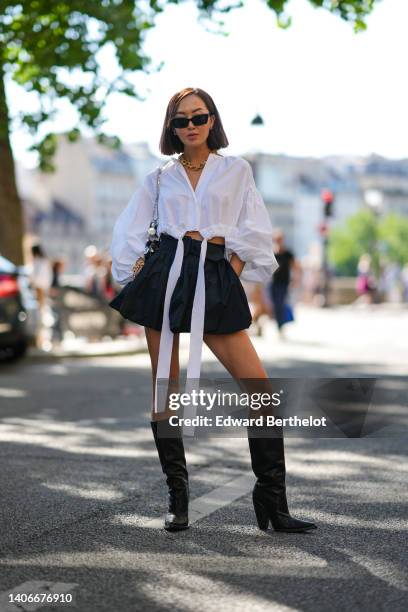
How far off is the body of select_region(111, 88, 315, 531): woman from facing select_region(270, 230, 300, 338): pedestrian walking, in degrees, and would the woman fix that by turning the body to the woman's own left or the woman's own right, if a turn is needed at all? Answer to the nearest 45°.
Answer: approximately 180°

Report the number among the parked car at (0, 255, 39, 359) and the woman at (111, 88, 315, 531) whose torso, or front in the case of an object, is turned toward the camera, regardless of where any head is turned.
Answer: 1

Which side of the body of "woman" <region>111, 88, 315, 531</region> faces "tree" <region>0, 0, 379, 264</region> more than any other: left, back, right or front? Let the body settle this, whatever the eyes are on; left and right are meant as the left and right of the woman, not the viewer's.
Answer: back

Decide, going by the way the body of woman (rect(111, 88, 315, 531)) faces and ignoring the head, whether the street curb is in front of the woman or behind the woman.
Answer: behind

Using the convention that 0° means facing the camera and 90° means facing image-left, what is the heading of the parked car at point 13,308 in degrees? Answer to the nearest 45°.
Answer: approximately 135°

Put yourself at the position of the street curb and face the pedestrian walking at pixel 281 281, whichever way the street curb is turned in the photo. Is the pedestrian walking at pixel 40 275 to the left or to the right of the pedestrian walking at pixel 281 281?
left

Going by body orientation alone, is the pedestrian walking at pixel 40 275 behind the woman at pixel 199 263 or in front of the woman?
behind

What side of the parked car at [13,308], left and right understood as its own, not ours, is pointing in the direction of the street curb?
right

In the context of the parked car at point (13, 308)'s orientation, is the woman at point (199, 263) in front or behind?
behind

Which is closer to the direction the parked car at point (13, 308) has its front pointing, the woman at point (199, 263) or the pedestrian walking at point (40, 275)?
the pedestrian walking

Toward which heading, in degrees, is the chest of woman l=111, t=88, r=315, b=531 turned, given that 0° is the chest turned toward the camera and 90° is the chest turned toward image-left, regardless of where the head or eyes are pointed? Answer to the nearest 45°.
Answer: approximately 0°
